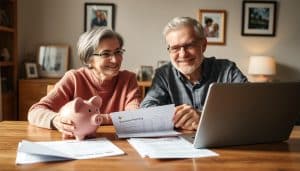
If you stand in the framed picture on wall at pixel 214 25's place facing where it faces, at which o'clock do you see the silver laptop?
The silver laptop is roughly at 12 o'clock from the framed picture on wall.

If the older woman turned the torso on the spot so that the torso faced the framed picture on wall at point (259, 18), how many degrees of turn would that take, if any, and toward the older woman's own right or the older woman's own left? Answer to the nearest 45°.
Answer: approximately 90° to the older woman's own left

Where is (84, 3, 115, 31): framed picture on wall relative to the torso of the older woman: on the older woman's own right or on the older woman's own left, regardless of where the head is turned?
on the older woman's own left

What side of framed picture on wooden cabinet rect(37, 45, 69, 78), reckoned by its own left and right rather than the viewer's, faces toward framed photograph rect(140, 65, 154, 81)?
left

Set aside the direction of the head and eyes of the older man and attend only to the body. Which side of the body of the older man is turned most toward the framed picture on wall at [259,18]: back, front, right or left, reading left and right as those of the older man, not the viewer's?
back

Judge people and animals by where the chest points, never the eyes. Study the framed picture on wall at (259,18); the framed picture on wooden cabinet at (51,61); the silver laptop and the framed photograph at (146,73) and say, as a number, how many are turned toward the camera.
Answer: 3

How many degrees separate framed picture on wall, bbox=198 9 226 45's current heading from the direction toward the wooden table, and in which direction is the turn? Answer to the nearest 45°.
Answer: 0° — it already faces it

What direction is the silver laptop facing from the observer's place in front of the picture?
facing away from the viewer and to the left of the viewer

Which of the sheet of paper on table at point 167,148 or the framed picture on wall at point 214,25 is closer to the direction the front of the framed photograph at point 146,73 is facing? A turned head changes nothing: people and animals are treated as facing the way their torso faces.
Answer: the sheet of paper on table
